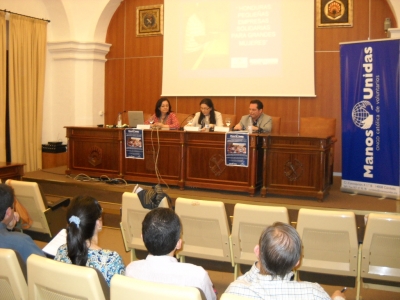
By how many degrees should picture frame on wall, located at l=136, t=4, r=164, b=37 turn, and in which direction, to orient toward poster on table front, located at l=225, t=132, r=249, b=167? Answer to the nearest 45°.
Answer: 0° — it already faces it

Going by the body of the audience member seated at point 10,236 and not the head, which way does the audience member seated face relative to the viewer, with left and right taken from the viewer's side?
facing away from the viewer and to the right of the viewer

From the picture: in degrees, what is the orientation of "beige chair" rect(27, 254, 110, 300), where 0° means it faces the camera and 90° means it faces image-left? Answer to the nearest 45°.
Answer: approximately 225°

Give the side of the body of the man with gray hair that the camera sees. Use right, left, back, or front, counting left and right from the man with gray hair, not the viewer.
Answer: back

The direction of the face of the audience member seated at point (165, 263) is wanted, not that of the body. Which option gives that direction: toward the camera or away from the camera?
away from the camera

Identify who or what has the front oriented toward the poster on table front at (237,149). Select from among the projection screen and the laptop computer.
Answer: the projection screen

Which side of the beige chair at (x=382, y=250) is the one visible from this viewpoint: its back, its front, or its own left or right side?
back

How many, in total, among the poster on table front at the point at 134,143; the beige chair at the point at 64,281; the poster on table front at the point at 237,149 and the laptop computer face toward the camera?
2

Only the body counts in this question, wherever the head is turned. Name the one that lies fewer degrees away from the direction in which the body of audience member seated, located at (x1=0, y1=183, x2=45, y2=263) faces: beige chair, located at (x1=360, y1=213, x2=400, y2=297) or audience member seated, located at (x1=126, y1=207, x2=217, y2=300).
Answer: the beige chair

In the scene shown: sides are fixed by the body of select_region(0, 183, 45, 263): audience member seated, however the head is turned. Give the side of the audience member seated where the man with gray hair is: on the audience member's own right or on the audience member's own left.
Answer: on the audience member's own right

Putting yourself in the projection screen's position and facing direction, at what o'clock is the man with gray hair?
The man with gray hair is roughly at 12 o'clock from the projection screen.

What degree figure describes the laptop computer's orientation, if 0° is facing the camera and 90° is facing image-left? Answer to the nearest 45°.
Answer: approximately 180°

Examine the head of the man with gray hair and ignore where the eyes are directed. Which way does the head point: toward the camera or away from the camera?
away from the camera

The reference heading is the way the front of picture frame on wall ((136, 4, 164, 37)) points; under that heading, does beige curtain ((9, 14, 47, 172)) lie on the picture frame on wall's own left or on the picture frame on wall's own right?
on the picture frame on wall's own right
